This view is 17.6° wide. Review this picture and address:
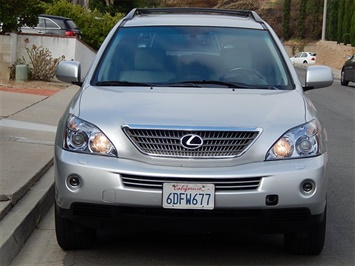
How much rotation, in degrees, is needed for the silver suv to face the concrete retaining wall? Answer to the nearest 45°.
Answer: approximately 180°

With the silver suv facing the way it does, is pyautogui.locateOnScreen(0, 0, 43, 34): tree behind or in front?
behind

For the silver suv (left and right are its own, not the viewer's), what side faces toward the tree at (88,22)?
back

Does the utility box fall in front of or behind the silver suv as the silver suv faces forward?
behind

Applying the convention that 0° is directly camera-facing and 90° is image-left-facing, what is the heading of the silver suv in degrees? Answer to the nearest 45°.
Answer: approximately 0°

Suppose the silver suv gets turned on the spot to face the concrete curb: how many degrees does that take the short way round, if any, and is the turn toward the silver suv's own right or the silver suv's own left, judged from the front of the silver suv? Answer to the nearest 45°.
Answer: approximately 45° to the silver suv's own right
